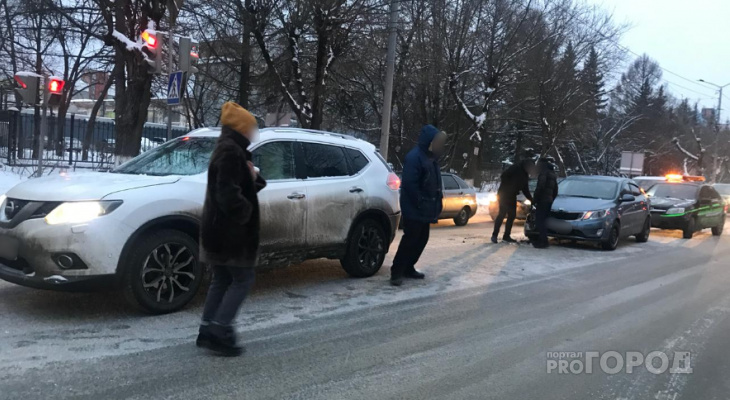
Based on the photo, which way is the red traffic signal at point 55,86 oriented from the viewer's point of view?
toward the camera

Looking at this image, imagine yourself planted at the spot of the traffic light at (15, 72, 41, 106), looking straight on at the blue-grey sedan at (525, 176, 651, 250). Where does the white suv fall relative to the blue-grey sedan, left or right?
right

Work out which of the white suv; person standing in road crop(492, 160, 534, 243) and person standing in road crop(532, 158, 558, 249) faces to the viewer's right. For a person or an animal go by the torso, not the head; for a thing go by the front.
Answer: person standing in road crop(492, 160, 534, 243)

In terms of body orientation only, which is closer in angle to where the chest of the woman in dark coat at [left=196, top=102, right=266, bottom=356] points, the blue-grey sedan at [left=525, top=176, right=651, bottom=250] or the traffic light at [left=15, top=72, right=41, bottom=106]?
the blue-grey sedan

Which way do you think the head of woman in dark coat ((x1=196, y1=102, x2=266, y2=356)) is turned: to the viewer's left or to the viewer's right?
to the viewer's right

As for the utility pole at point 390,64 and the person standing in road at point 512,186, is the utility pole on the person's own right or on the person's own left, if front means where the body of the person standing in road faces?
on the person's own left

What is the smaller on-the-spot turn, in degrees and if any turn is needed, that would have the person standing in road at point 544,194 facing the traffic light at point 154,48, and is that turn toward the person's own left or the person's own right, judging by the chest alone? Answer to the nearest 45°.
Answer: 0° — they already face it

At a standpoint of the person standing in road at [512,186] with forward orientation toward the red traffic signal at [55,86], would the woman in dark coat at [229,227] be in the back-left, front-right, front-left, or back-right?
front-left

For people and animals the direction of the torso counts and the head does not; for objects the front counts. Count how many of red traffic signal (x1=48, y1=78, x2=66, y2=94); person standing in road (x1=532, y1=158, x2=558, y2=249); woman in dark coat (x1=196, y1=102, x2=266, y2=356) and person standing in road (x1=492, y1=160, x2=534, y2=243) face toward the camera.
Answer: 1

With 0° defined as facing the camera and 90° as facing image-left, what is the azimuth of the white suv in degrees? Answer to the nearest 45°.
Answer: approximately 45°

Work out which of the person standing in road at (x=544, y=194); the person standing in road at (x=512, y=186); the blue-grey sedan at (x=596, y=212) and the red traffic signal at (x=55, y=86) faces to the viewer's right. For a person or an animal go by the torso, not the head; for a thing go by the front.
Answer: the person standing in road at (x=512, y=186)

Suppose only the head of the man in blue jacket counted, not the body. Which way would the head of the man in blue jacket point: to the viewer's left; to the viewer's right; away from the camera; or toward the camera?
to the viewer's right

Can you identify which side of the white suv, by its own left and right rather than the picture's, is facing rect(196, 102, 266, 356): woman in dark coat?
left

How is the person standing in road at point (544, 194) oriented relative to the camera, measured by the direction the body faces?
to the viewer's left
